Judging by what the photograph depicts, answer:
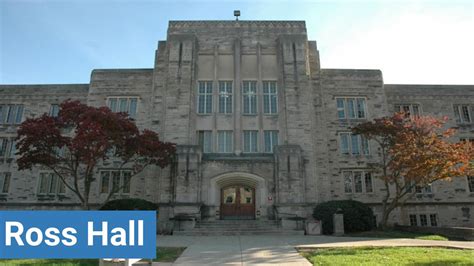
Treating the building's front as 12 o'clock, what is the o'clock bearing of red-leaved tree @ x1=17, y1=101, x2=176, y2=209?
The red-leaved tree is roughly at 2 o'clock from the building.

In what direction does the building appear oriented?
toward the camera

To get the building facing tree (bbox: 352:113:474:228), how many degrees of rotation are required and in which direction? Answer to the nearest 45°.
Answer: approximately 45° to its left

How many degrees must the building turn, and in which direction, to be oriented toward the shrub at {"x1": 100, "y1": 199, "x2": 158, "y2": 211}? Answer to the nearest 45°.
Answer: approximately 45° to its right
